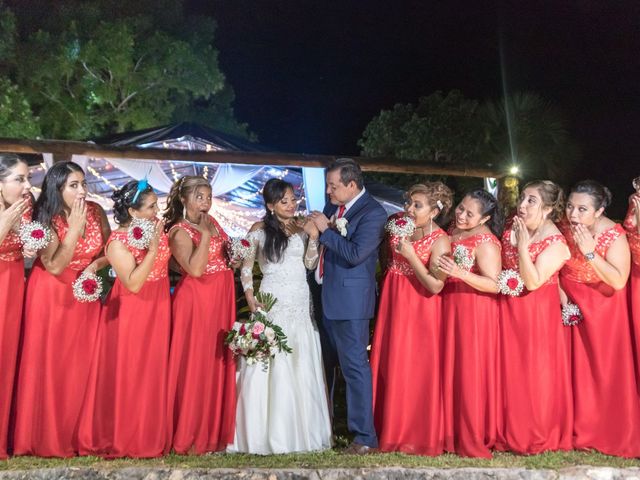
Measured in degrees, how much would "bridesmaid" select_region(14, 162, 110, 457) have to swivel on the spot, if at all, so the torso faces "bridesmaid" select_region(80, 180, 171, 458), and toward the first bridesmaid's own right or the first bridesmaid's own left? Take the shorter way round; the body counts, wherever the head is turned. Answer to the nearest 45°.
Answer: approximately 45° to the first bridesmaid's own left

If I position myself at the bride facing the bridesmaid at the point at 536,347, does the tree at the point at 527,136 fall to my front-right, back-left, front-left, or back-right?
front-left

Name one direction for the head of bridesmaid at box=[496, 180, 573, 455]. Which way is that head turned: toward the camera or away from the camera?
toward the camera

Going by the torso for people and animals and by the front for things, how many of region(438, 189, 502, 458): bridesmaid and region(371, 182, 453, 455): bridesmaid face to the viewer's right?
0

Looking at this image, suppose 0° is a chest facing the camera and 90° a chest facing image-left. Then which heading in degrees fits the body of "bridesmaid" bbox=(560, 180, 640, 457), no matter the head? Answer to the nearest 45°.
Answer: approximately 45°

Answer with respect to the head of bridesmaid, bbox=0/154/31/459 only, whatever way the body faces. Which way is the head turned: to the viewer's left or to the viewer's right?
to the viewer's right

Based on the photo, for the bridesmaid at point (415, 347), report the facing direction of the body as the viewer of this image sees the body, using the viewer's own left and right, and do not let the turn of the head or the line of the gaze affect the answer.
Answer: facing the viewer and to the left of the viewer

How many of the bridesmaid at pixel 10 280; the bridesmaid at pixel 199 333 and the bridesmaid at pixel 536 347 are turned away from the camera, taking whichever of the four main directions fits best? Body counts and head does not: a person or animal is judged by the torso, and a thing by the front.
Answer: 0

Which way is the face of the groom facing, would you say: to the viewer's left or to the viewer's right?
to the viewer's left

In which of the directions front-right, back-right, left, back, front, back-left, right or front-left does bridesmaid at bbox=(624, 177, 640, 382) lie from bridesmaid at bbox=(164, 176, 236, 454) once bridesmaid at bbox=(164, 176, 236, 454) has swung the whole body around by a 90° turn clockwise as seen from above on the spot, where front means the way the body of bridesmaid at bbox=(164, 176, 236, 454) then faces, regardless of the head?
back-left

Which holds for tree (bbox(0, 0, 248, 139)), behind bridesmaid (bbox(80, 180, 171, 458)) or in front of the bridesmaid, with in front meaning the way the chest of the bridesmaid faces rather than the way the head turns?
behind

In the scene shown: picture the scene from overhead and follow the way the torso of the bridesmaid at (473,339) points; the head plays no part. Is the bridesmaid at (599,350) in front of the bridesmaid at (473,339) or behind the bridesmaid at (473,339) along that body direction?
behind

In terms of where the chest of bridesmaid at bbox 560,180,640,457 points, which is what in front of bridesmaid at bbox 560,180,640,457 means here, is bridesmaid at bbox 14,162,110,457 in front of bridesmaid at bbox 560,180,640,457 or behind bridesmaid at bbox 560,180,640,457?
in front

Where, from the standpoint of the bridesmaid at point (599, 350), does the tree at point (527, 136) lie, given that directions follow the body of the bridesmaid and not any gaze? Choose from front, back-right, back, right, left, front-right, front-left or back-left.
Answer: back-right

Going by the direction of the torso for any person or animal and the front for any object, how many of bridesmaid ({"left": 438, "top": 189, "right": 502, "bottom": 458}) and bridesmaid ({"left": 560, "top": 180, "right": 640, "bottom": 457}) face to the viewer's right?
0

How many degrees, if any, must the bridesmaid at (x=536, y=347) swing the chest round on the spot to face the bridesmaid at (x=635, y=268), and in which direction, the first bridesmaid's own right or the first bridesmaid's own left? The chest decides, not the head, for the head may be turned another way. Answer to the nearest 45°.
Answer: approximately 135° to the first bridesmaid's own left

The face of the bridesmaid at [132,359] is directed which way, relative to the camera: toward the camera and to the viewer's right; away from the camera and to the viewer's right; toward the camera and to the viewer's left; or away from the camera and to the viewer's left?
toward the camera and to the viewer's right
